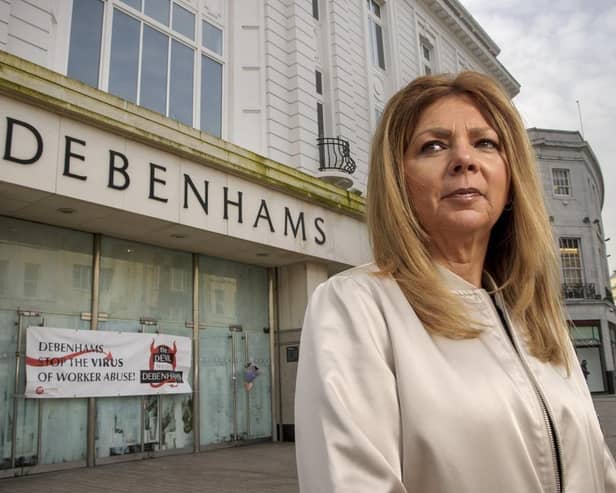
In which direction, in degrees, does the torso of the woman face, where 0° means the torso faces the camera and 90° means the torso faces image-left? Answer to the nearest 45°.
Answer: approximately 315°

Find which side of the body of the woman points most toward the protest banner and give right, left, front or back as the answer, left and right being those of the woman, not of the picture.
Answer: back

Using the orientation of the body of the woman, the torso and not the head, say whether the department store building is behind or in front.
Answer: behind
